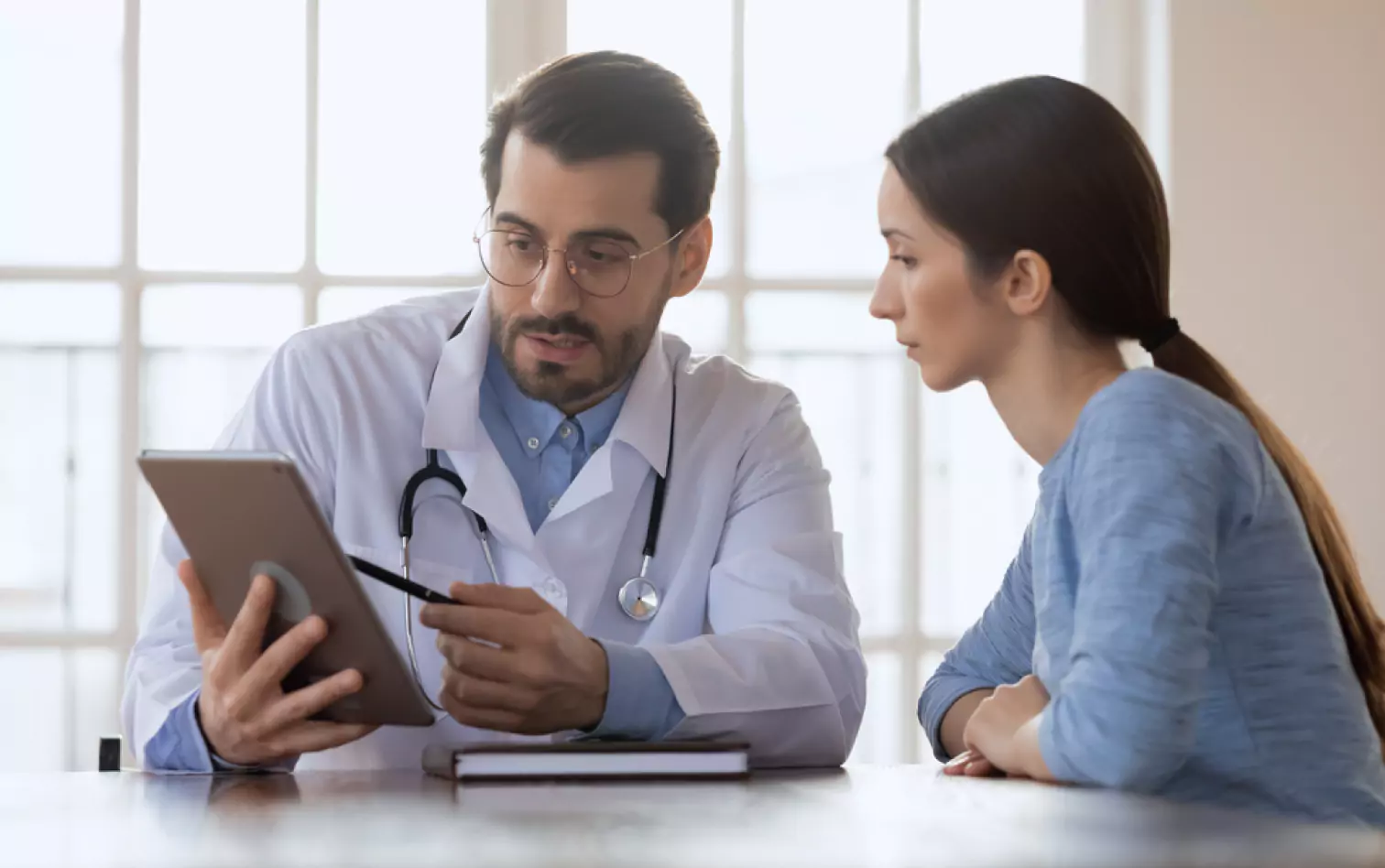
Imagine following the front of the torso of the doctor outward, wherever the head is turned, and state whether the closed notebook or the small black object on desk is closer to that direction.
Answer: the closed notebook

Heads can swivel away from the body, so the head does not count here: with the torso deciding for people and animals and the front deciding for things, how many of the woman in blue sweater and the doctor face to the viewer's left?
1

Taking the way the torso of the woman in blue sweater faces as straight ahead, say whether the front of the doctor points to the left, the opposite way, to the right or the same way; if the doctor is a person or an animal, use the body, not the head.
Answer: to the left

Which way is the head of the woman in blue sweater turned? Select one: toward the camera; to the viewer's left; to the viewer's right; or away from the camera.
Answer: to the viewer's left

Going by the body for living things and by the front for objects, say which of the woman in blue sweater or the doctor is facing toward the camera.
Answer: the doctor

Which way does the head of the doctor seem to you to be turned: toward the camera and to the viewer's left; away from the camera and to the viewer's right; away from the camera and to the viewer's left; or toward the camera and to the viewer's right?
toward the camera and to the viewer's left

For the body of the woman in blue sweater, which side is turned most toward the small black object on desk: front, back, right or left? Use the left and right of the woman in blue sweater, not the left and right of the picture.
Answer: front

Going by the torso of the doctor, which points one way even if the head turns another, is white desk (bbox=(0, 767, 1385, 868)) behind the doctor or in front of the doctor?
in front

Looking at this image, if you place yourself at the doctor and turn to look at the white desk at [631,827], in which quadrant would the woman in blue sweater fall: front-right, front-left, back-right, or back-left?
front-left

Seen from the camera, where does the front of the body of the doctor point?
toward the camera

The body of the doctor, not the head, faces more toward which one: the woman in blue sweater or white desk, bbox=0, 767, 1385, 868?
the white desk

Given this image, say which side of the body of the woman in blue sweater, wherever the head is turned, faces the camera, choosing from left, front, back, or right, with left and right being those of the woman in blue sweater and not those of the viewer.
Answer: left

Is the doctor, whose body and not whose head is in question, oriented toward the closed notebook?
yes

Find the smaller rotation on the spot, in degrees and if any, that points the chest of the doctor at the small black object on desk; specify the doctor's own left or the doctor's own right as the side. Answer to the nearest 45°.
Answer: approximately 90° to the doctor's own right
